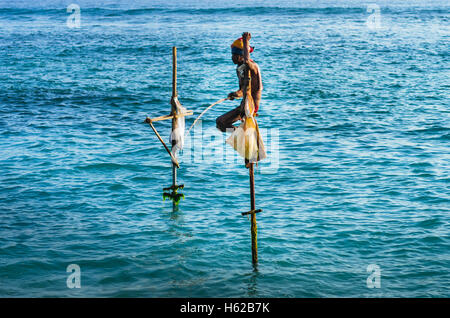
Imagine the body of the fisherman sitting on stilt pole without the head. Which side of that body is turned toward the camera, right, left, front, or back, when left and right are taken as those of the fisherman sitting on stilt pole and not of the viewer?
left
